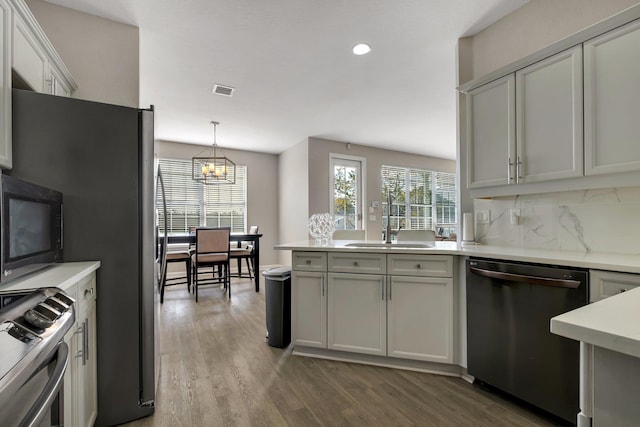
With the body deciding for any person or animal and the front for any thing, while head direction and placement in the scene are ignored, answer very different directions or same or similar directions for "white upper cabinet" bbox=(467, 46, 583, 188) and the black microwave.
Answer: very different directions

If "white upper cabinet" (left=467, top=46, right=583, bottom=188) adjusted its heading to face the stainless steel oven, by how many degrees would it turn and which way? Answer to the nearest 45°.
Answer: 0° — it already faces it

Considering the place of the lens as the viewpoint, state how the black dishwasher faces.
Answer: facing the viewer and to the left of the viewer

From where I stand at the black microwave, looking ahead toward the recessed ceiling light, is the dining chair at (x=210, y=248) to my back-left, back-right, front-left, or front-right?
front-left

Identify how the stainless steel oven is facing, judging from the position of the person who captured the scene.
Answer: facing the viewer and to the right of the viewer

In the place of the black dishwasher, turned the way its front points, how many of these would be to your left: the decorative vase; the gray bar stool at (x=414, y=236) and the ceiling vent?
0

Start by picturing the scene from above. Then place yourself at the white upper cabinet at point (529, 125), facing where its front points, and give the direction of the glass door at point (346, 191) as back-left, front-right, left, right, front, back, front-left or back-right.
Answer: right

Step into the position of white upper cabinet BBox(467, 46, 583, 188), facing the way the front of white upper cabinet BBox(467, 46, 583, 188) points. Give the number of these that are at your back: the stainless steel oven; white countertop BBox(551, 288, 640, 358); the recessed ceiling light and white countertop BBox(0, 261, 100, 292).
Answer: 0

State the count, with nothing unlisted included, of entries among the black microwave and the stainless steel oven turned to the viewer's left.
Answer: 0

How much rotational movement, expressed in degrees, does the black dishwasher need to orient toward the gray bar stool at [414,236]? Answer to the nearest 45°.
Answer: approximately 90° to its right

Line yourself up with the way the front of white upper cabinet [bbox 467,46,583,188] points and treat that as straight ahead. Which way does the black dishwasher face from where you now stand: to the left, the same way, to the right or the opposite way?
the same way

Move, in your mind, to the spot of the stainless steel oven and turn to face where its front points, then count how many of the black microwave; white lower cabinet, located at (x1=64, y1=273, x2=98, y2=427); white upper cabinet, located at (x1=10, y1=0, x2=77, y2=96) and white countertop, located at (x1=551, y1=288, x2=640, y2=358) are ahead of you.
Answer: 1

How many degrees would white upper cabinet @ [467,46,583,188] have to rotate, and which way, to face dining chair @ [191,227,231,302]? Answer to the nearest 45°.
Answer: approximately 45° to its right

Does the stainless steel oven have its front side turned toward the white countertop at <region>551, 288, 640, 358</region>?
yes

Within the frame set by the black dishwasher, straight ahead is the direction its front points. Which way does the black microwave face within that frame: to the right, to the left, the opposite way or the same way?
the opposite way

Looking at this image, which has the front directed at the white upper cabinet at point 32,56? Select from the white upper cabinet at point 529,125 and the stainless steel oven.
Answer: the white upper cabinet at point 529,125

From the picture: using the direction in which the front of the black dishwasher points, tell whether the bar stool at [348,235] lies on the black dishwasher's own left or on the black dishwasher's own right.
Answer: on the black dishwasher's own right
